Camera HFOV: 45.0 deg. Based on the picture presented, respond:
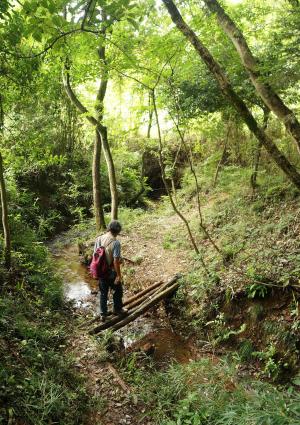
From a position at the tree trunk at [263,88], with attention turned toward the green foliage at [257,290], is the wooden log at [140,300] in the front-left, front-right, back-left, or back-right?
front-right

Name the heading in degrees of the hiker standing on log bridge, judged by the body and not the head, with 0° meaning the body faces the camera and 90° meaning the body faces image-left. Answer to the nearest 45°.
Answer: approximately 225°

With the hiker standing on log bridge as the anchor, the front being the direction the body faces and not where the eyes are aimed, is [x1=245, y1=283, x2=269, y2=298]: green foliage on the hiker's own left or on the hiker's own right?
on the hiker's own right

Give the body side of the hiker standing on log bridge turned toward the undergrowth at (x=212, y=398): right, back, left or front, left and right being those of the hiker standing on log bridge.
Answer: right
